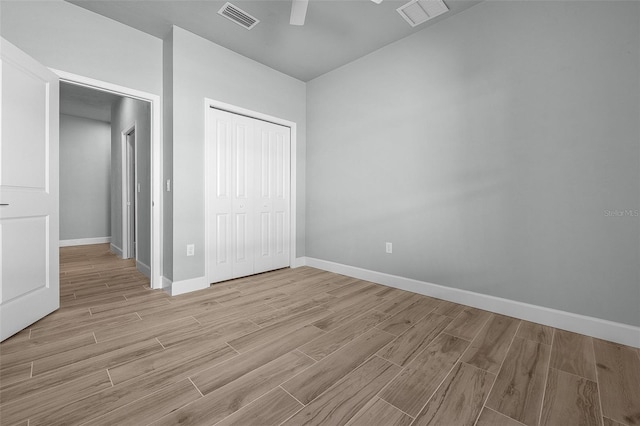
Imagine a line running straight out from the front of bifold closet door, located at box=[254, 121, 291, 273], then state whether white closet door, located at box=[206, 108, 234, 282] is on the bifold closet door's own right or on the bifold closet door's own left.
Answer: on the bifold closet door's own right

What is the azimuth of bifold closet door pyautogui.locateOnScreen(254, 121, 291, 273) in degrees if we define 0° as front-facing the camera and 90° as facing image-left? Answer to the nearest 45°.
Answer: approximately 315°

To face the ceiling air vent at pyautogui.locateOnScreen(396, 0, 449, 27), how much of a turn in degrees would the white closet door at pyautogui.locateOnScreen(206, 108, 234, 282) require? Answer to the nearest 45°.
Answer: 0° — it already faces it

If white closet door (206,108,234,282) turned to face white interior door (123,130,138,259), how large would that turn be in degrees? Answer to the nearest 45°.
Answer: approximately 180°

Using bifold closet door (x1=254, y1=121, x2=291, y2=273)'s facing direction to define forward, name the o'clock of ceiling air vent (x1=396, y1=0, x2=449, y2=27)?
The ceiling air vent is roughly at 12 o'clock from the bifold closet door.

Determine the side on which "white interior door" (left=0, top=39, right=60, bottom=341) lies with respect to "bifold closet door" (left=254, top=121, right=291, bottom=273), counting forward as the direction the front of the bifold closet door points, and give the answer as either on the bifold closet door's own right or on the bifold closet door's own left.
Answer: on the bifold closet door's own right

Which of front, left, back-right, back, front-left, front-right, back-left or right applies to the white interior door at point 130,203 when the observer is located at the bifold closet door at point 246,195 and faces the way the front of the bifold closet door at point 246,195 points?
back

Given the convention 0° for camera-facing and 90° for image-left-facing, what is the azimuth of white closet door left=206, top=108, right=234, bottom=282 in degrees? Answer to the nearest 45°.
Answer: approximately 315°
